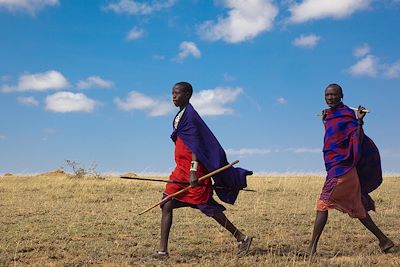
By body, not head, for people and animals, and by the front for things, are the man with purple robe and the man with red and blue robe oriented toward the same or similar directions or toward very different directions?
same or similar directions
